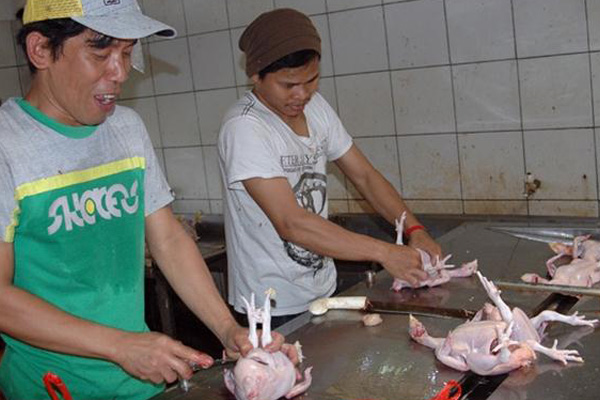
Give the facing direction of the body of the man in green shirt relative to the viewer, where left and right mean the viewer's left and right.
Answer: facing the viewer and to the right of the viewer

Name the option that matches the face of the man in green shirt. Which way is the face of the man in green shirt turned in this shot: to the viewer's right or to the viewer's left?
to the viewer's right

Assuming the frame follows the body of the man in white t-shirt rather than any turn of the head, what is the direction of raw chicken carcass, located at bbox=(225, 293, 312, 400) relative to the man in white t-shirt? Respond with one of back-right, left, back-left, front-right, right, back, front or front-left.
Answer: front-right

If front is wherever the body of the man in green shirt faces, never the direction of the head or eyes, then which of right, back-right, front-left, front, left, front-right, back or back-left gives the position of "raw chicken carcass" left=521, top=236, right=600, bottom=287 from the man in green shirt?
front-left

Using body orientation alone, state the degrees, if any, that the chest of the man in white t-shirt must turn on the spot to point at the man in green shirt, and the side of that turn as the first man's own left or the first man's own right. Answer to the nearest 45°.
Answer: approximately 90° to the first man's own right

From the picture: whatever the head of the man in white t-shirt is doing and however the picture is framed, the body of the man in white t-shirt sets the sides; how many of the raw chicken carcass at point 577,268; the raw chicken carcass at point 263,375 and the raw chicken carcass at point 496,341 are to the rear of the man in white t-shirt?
0

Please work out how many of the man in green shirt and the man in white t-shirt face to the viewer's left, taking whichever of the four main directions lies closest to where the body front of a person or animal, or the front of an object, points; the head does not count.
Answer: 0

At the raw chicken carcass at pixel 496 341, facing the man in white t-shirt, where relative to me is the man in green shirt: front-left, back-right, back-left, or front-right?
front-left

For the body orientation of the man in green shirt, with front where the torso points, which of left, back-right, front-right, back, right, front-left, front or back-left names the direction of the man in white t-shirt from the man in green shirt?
left

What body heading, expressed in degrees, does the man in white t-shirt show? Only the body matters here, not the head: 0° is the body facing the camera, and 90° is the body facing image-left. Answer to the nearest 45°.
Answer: approximately 315°

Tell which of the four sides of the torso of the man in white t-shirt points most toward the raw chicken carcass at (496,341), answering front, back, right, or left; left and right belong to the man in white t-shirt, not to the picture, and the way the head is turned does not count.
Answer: front

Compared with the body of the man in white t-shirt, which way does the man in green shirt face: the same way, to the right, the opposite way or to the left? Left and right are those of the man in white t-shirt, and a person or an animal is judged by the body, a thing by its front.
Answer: the same way
